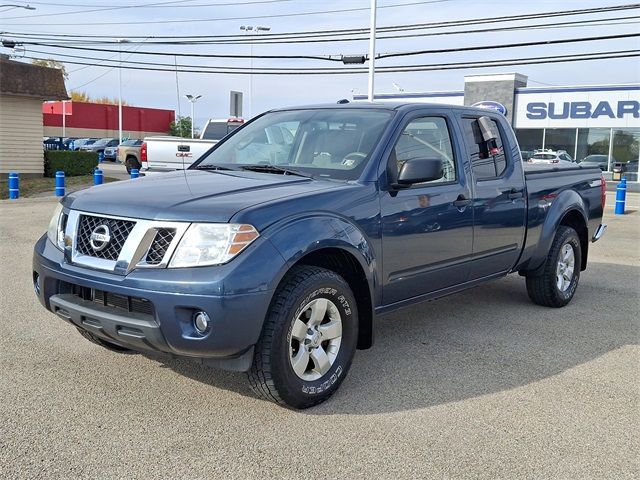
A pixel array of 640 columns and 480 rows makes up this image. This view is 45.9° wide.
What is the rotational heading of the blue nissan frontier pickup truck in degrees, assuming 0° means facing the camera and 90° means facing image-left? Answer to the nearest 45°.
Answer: approximately 45°

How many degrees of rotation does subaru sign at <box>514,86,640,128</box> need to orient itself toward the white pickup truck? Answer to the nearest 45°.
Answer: approximately 45° to its right

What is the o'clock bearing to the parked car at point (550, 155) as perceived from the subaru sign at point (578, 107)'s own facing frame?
The parked car is roughly at 1 o'clock from the subaru sign.

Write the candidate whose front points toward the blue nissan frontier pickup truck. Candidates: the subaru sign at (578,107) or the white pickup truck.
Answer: the subaru sign

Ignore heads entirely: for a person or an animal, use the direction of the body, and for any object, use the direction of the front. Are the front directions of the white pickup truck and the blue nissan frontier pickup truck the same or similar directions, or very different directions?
very different directions

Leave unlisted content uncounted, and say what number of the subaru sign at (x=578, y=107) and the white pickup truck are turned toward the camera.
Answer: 1

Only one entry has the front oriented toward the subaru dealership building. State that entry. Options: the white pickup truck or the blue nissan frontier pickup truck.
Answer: the white pickup truck

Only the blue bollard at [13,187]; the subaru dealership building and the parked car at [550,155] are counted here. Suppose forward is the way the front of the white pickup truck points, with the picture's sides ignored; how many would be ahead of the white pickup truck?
2

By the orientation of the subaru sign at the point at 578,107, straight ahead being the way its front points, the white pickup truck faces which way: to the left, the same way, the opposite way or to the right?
the opposite way

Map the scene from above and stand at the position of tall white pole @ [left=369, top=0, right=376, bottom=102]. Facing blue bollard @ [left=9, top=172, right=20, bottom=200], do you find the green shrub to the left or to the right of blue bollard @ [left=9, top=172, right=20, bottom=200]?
right

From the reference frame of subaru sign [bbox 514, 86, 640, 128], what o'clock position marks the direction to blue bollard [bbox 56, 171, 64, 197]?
The blue bollard is roughly at 1 o'clock from the subaru sign.

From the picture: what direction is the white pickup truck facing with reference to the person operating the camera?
facing away from the viewer and to the right of the viewer

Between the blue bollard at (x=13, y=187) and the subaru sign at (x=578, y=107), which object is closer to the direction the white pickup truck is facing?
the subaru sign
